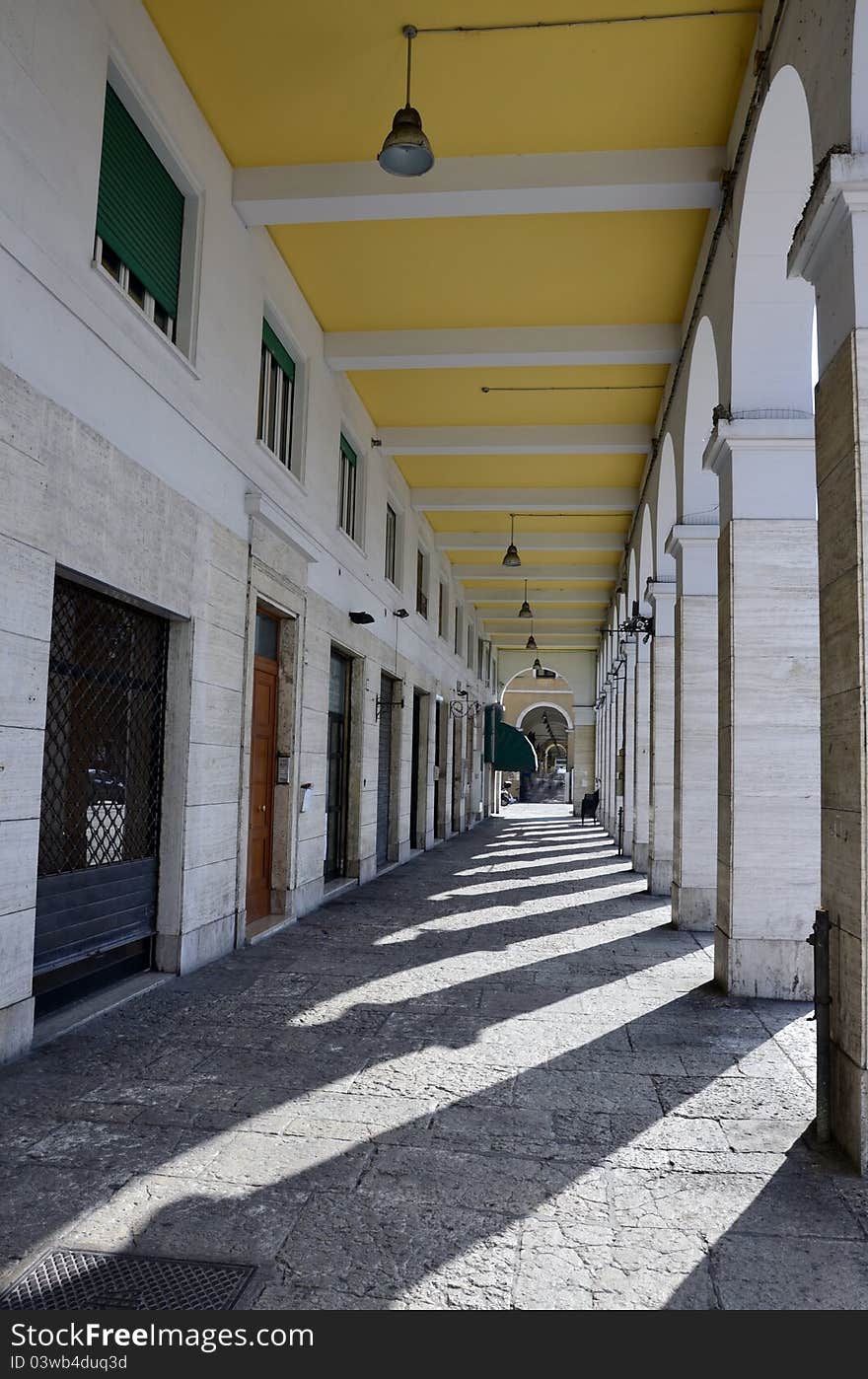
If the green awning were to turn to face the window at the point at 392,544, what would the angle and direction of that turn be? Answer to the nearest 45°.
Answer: approximately 90° to its right

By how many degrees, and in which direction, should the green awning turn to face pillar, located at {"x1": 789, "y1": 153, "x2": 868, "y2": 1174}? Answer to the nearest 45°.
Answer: approximately 90° to its right

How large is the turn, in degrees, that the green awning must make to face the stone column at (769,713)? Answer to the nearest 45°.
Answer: approximately 90° to its right

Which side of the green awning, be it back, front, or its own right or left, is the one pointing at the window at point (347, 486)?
right

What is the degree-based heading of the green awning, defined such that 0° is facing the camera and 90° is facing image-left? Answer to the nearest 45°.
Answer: approximately 270°

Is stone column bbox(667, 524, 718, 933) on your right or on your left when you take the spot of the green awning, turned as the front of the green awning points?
on your right

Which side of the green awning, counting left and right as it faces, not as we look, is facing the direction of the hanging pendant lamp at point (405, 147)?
right
